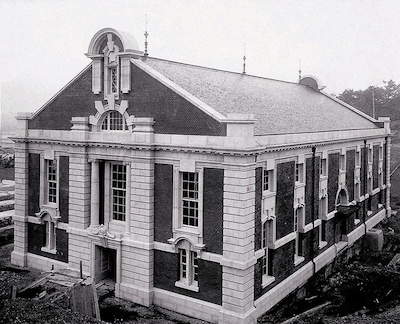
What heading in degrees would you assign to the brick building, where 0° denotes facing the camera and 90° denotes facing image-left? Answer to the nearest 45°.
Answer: approximately 45°
